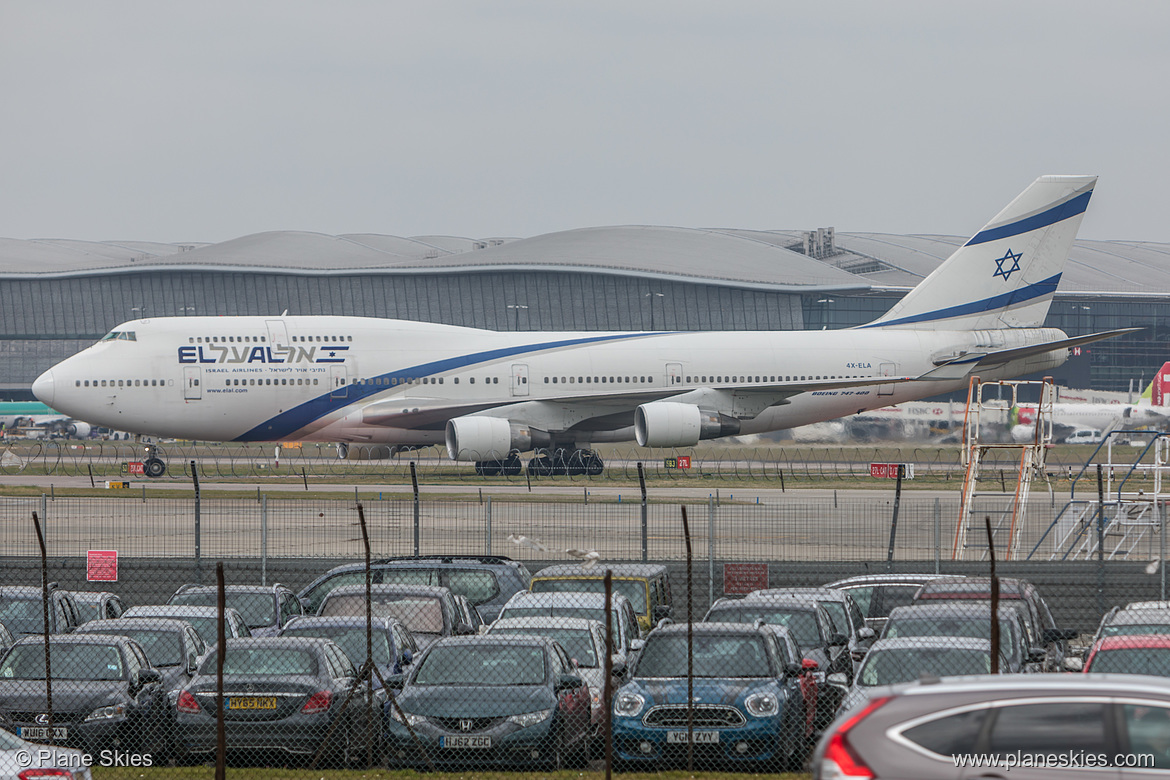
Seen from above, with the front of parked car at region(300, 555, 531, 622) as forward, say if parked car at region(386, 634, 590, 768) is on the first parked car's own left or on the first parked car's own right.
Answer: on the first parked car's own left

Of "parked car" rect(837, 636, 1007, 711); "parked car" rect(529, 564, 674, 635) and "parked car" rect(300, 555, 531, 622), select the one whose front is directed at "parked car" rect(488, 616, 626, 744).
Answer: "parked car" rect(529, 564, 674, 635)

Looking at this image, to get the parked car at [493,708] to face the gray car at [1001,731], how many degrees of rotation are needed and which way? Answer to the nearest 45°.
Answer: approximately 45° to its left

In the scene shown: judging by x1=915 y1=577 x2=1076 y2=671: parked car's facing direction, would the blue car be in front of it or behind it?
in front

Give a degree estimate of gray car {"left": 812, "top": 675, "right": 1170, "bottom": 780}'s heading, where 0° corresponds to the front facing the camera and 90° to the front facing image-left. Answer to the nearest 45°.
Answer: approximately 270°

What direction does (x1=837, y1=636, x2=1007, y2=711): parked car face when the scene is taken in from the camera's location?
facing the viewer

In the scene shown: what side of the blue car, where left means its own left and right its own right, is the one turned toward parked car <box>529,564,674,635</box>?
back

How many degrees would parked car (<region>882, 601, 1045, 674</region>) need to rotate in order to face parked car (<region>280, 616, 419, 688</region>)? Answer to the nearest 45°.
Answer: approximately 90° to its right

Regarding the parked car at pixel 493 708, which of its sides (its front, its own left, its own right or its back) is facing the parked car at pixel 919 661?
left

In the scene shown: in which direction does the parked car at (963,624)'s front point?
toward the camera

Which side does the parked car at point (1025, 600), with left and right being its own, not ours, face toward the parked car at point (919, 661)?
front

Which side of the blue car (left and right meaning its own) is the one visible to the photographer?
front

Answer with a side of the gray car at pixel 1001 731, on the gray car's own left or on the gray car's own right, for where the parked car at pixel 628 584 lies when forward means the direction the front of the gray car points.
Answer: on the gray car's own left

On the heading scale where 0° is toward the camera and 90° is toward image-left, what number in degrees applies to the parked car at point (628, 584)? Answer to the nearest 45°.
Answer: approximately 0°
